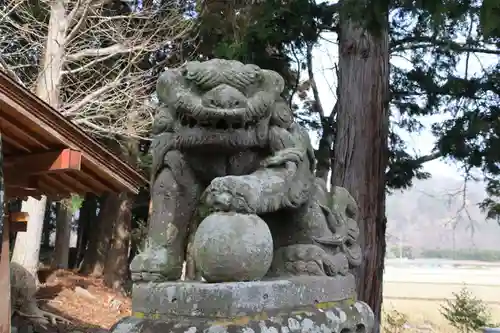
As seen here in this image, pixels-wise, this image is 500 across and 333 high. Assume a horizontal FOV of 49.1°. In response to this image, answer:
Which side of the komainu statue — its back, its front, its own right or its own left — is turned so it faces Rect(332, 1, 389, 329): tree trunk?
back

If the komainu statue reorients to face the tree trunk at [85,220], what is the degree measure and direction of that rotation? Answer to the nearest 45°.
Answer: approximately 135° to its right

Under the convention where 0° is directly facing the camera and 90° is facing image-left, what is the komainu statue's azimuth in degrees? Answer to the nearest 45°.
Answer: approximately 45°

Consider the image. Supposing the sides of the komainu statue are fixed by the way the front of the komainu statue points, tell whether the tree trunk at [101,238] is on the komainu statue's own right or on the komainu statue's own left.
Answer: on the komainu statue's own right

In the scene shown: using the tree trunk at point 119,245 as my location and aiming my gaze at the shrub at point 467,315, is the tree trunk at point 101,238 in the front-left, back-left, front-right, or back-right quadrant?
back-left

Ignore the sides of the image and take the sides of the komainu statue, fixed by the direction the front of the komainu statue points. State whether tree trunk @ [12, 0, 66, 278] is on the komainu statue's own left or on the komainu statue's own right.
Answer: on the komainu statue's own right

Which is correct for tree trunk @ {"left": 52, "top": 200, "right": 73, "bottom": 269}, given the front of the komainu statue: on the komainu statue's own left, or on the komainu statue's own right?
on the komainu statue's own right

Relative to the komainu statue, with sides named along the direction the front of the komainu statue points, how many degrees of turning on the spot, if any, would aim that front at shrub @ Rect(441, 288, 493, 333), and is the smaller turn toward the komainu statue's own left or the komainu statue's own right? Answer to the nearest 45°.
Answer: approximately 180°

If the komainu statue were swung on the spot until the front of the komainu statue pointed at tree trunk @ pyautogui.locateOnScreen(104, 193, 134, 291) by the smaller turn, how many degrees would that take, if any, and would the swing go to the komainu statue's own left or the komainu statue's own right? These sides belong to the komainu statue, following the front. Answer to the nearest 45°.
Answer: approximately 135° to the komainu statue's own right
